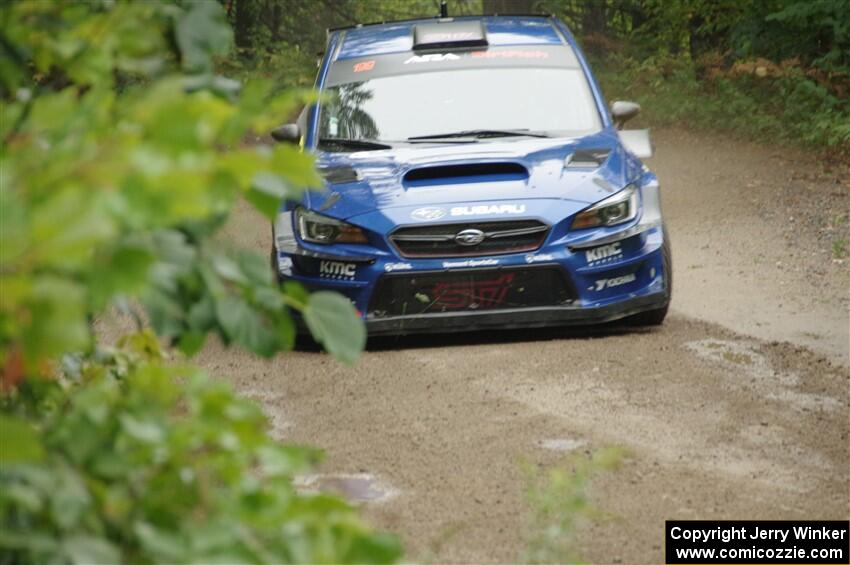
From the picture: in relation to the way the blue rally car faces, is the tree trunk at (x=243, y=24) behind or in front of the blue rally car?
behind

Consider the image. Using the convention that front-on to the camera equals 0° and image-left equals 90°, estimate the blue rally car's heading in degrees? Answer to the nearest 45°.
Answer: approximately 0°

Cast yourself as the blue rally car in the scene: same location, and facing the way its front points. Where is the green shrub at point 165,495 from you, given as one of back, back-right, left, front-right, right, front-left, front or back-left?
front

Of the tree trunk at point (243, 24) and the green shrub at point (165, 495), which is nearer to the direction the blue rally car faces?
the green shrub

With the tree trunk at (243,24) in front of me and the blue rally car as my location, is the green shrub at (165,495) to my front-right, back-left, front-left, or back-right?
back-left
